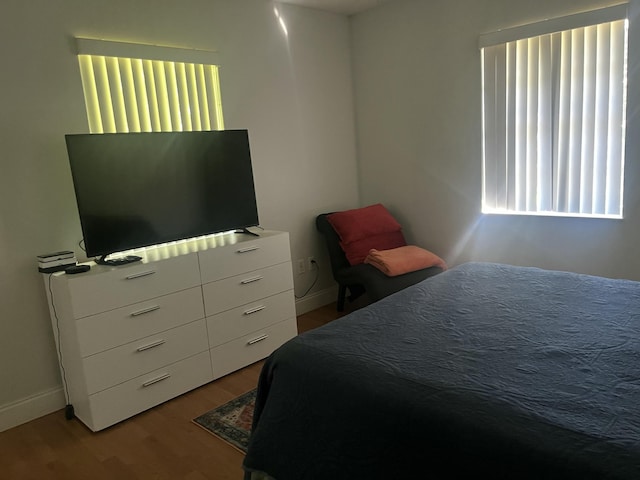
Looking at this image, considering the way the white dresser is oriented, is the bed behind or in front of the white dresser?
in front

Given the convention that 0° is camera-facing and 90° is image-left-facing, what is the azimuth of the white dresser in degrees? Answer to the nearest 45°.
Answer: approximately 315°

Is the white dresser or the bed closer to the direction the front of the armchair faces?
the bed

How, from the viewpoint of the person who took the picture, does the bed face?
facing away from the viewer and to the left of the viewer

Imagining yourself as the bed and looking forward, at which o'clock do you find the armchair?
The armchair is roughly at 1 o'clock from the bed.

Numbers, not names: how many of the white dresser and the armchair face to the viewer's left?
0

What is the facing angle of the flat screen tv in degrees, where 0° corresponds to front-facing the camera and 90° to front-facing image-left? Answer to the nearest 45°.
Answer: approximately 315°

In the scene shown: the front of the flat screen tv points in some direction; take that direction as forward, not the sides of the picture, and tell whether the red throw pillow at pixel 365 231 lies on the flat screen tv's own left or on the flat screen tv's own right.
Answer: on the flat screen tv's own left

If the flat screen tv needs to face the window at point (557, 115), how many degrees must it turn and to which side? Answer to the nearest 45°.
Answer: approximately 45° to its left

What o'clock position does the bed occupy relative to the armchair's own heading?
The bed is roughly at 1 o'clock from the armchair.

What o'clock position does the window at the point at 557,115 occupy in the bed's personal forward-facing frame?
The window is roughly at 2 o'clock from the bed.

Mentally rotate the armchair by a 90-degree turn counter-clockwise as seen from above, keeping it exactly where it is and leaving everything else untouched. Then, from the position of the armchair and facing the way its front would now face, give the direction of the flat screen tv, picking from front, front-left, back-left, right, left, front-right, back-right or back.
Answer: back
